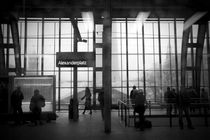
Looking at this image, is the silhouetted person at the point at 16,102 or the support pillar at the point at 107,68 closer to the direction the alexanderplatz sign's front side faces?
the support pillar

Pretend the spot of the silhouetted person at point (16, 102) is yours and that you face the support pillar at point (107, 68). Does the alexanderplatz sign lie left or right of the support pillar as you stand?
left

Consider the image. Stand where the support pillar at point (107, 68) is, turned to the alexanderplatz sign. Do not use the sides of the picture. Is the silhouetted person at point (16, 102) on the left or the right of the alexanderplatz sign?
left

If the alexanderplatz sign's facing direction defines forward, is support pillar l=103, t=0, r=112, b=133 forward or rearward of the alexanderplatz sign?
forward

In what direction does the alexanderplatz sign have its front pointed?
toward the camera

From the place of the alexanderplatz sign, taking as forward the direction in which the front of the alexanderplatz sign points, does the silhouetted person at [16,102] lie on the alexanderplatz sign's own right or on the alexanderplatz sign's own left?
on the alexanderplatz sign's own right
